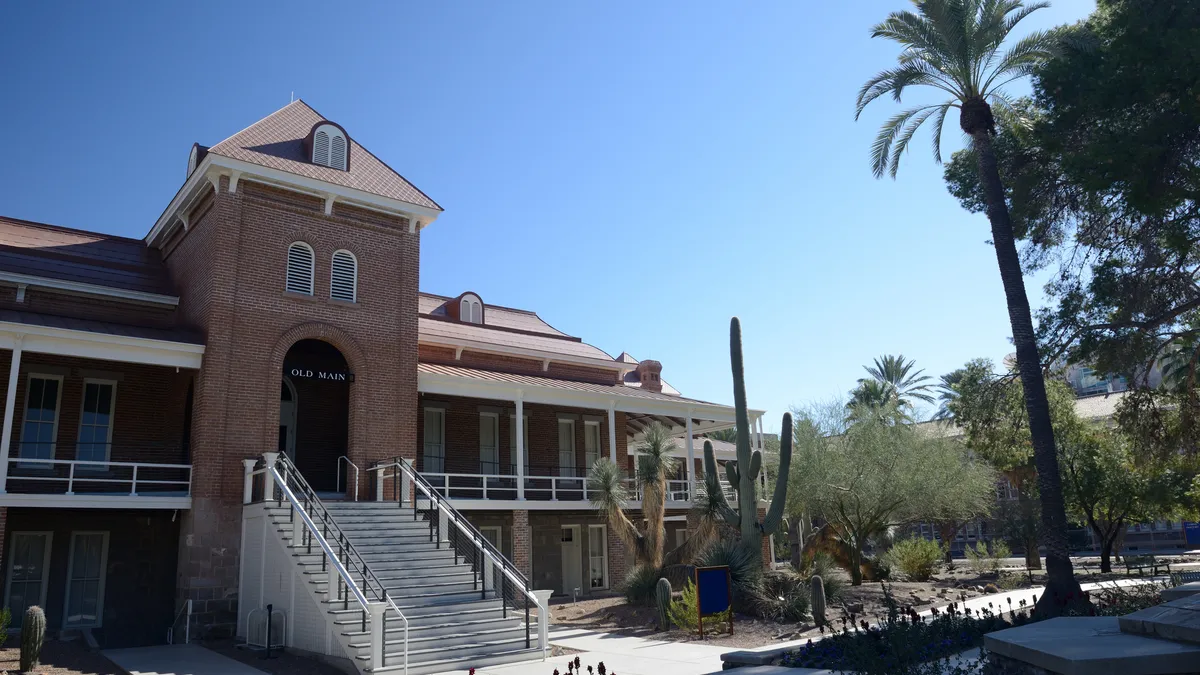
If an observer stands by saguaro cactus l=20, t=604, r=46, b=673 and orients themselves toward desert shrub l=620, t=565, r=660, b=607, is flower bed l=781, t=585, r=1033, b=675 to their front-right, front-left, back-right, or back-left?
front-right

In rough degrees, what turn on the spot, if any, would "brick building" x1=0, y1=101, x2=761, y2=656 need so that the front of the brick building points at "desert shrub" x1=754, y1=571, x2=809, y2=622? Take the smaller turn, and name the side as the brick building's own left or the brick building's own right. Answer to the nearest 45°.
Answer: approximately 45° to the brick building's own left

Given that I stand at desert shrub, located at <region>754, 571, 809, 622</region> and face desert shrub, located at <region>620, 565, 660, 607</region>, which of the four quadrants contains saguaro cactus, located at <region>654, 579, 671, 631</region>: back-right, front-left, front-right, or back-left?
front-left

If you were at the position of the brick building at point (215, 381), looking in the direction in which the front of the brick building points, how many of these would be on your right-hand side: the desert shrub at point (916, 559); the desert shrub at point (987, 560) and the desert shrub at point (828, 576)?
0

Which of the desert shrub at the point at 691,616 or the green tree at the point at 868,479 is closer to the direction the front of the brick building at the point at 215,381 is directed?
the desert shrub

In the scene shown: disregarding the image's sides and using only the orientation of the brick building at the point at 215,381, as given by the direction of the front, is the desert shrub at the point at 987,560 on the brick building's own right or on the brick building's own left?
on the brick building's own left

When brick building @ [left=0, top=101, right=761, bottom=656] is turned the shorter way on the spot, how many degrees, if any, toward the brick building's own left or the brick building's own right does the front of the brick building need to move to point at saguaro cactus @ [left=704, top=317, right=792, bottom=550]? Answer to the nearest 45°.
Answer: approximately 45° to the brick building's own left

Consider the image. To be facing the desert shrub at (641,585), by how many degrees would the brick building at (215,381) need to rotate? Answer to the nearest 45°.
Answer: approximately 45° to its left

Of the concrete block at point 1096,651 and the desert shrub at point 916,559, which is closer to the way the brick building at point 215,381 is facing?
the concrete block

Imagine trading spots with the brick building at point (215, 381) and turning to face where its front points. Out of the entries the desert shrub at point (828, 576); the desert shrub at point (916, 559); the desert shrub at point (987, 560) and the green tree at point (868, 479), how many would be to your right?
0

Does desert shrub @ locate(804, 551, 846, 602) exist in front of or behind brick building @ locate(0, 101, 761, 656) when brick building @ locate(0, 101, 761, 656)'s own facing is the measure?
in front

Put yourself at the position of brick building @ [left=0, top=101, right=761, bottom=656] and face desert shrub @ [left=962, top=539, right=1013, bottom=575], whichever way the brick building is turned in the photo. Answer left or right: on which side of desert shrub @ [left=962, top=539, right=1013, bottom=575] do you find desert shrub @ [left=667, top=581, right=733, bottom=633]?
right

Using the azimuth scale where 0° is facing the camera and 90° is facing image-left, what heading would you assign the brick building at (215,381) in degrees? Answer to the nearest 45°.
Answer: approximately 315°

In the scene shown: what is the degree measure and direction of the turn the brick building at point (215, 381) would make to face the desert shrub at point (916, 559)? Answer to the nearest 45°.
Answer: approximately 45° to its left

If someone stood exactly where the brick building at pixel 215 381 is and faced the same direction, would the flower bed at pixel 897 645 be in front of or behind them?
in front

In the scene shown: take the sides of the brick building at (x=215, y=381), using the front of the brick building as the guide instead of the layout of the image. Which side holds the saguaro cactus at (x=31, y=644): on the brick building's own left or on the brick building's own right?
on the brick building's own right

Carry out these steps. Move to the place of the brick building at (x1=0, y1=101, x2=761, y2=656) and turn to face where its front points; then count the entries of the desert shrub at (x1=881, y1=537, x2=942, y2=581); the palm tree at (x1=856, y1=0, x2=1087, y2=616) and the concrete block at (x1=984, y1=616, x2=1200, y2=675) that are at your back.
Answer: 0
